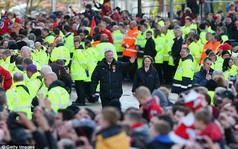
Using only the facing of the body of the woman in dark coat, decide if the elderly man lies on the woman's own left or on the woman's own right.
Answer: on the woman's own right

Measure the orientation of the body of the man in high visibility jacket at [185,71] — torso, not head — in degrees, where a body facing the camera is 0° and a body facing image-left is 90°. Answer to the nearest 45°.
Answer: approximately 45°

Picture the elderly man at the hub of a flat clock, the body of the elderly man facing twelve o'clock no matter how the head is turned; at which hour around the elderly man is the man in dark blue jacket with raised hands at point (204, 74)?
The man in dark blue jacket with raised hands is roughly at 9 o'clock from the elderly man.
